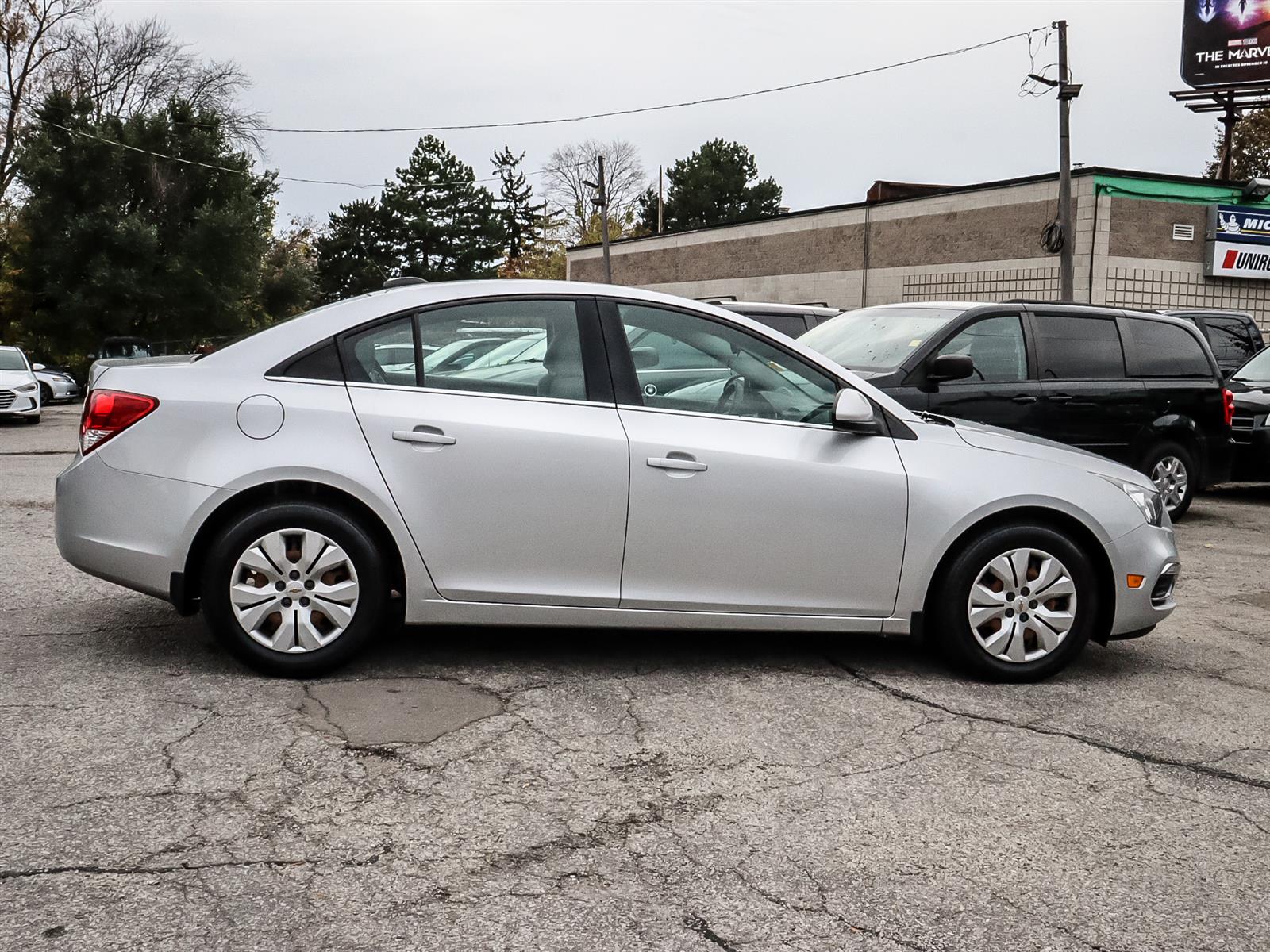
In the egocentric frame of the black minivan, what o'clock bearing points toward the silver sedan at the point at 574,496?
The silver sedan is roughly at 11 o'clock from the black minivan.

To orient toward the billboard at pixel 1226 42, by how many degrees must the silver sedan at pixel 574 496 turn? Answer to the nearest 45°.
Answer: approximately 45° to its left

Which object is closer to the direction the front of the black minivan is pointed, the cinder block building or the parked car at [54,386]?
the parked car

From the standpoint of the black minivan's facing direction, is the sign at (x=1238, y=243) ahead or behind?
behind

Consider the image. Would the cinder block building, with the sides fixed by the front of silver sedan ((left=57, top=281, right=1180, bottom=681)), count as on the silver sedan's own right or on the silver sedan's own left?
on the silver sedan's own left

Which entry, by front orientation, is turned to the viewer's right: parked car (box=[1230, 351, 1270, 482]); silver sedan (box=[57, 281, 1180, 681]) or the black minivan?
the silver sedan

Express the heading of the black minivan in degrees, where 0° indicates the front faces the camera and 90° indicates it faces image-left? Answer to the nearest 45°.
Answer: approximately 45°

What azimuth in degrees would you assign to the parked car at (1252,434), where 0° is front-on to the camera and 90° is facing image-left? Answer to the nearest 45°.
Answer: approximately 45°

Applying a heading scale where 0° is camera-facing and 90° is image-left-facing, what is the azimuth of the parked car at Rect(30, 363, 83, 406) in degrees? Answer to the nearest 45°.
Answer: approximately 315°

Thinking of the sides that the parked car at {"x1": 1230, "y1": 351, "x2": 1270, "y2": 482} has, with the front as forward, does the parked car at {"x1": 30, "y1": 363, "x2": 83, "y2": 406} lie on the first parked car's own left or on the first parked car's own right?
on the first parked car's own right

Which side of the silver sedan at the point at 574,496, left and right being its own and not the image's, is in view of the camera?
right

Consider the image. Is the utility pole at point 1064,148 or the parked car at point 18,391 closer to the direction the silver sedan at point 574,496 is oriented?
the utility pole

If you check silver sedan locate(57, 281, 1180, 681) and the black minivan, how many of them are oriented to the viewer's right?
1

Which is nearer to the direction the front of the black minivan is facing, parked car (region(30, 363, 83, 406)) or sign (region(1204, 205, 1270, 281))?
the parked car
